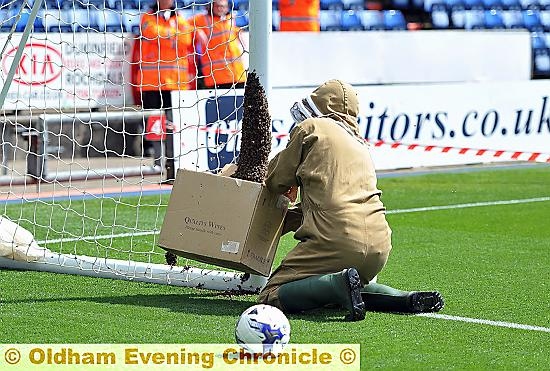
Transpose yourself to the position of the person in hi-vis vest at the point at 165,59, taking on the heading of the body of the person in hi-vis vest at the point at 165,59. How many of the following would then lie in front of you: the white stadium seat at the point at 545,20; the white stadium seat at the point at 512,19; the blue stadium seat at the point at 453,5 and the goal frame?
1

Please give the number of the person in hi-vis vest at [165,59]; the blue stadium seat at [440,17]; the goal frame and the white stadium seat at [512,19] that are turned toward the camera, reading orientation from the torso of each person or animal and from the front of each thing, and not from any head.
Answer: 3

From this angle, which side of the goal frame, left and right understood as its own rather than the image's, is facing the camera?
right

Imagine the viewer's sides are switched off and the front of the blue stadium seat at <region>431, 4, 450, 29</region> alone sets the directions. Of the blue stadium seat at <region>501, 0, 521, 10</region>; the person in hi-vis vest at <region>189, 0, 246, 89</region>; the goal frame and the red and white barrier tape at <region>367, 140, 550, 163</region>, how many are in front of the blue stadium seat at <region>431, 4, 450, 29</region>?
3

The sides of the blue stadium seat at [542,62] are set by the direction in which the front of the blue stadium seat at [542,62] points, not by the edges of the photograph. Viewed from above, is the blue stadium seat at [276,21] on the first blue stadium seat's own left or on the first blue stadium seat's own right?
on the first blue stadium seat's own right

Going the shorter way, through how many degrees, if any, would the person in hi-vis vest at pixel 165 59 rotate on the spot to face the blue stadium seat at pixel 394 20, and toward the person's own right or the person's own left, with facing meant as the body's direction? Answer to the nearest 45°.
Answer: approximately 135° to the person's own left
